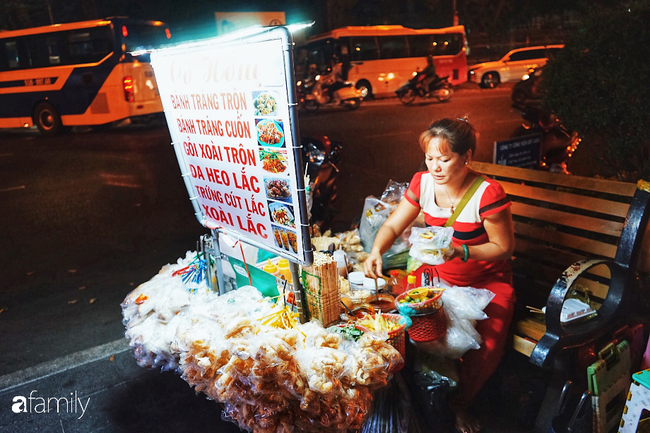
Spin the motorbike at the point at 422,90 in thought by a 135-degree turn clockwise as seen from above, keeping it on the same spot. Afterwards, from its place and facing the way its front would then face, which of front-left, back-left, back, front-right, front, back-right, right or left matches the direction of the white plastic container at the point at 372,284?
back-right

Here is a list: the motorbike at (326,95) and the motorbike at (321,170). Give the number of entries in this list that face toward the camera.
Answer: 1

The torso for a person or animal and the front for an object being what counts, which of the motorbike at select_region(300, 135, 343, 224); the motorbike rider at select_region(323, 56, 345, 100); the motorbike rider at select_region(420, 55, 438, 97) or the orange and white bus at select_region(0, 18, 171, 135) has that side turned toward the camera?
the motorbike

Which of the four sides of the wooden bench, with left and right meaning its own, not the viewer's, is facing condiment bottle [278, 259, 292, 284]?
front

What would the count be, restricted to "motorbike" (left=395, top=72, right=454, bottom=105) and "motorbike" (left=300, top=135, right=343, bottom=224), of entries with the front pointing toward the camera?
1

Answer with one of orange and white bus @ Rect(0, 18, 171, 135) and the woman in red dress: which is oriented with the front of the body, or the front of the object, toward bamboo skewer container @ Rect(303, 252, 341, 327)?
the woman in red dress

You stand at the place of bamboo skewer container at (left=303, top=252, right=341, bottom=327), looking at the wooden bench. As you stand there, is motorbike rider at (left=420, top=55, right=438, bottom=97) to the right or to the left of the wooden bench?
left

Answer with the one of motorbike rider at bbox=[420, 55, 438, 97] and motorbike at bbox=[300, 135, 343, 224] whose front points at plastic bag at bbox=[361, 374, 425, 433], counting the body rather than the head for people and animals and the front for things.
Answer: the motorbike

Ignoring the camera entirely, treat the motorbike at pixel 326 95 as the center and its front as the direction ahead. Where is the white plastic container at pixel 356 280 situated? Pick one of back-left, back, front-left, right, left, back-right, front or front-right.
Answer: left

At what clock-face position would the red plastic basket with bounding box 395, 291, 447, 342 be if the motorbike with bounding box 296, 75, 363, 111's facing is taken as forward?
The red plastic basket is roughly at 9 o'clock from the motorbike.

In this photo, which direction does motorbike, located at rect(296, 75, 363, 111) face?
to the viewer's left

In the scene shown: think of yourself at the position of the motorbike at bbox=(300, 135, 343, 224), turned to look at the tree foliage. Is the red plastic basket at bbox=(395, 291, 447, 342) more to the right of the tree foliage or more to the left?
right

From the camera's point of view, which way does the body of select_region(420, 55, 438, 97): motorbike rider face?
to the viewer's left

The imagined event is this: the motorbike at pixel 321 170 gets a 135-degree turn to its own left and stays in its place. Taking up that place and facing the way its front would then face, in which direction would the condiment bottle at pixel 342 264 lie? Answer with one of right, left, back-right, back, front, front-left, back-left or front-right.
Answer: back-right

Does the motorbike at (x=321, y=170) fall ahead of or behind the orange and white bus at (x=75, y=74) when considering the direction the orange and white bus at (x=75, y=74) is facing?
behind

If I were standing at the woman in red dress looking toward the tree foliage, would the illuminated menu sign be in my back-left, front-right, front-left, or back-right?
back-left

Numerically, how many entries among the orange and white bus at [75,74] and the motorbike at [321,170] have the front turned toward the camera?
1
